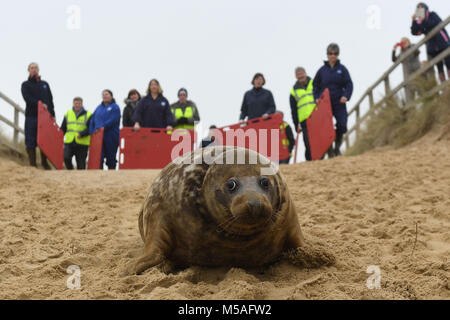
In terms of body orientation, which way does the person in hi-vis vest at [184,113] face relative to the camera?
toward the camera

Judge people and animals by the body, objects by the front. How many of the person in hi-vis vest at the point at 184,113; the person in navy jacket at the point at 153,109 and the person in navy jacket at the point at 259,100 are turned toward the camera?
3

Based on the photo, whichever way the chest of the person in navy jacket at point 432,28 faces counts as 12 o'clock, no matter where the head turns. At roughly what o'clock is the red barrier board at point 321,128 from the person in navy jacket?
The red barrier board is roughly at 1 o'clock from the person in navy jacket.

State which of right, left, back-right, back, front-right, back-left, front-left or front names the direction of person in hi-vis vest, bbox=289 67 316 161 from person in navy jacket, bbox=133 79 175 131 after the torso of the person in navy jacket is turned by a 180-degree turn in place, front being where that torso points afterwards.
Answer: right

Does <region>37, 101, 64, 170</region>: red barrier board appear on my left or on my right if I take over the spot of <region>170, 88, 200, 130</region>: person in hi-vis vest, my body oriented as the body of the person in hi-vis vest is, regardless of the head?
on my right

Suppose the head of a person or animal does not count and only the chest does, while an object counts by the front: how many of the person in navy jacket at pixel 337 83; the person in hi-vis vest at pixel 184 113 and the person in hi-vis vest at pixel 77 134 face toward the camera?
3

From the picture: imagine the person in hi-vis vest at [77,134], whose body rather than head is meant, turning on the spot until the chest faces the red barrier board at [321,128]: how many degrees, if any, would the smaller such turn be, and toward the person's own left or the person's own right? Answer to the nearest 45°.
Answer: approximately 45° to the person's own left

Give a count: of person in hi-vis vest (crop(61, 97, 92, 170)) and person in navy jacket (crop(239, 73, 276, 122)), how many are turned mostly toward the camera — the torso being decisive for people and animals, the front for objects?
2

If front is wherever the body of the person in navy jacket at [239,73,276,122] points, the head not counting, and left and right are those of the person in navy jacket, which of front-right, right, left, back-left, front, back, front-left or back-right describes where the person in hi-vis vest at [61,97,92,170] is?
right

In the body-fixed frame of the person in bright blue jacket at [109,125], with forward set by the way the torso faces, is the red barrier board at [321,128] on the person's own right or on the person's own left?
on the person's own left

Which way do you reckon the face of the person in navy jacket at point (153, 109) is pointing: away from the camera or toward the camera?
toward the camera

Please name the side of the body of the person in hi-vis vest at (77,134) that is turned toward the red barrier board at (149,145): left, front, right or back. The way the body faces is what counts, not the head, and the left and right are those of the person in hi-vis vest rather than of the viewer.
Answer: left

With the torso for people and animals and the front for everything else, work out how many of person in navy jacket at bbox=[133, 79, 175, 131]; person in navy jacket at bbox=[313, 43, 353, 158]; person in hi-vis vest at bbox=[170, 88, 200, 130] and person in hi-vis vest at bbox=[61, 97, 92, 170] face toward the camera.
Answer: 4

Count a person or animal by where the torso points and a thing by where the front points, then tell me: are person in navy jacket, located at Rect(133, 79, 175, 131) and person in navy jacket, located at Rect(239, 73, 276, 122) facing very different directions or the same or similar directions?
same or similar directions

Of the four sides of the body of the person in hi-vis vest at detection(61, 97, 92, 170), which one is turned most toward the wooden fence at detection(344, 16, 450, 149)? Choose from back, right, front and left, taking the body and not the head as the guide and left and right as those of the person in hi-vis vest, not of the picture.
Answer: left

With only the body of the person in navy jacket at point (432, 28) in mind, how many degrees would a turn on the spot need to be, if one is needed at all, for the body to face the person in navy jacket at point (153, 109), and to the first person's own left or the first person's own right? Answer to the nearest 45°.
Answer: approximately 45° to the first person's own right

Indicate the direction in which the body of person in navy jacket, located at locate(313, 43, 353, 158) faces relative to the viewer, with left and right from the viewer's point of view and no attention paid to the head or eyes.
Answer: facing the viewer

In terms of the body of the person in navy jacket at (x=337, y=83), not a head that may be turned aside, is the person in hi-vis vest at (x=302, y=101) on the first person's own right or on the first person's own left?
on the first person's own right

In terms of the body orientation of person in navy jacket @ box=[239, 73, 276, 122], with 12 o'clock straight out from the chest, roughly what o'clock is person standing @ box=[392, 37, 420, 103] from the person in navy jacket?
The person standing is roughly at 8 o'clock from the person in navy jacket.

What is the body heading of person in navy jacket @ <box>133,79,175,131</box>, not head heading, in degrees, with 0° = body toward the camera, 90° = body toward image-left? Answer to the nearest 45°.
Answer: approximately 0°
